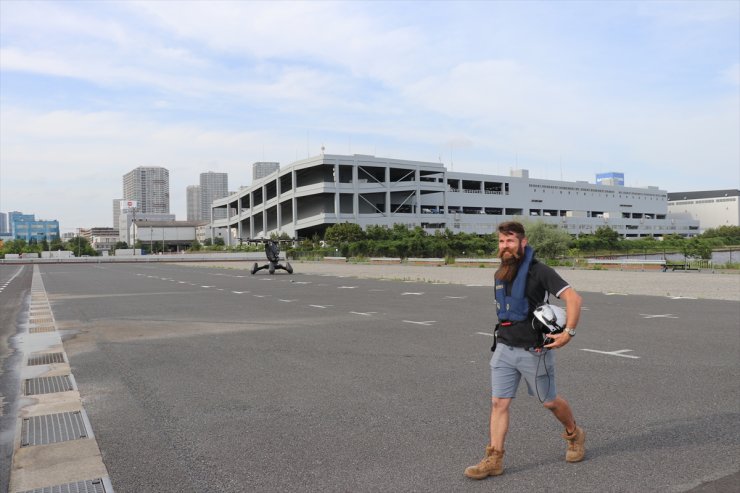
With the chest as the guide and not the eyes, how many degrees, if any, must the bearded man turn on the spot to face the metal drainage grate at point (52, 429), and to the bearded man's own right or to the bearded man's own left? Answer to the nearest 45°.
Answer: approximately 45° to the bearded man's own right

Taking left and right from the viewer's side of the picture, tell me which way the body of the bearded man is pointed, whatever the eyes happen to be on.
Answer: facing the viewer and to the left of the viewer
